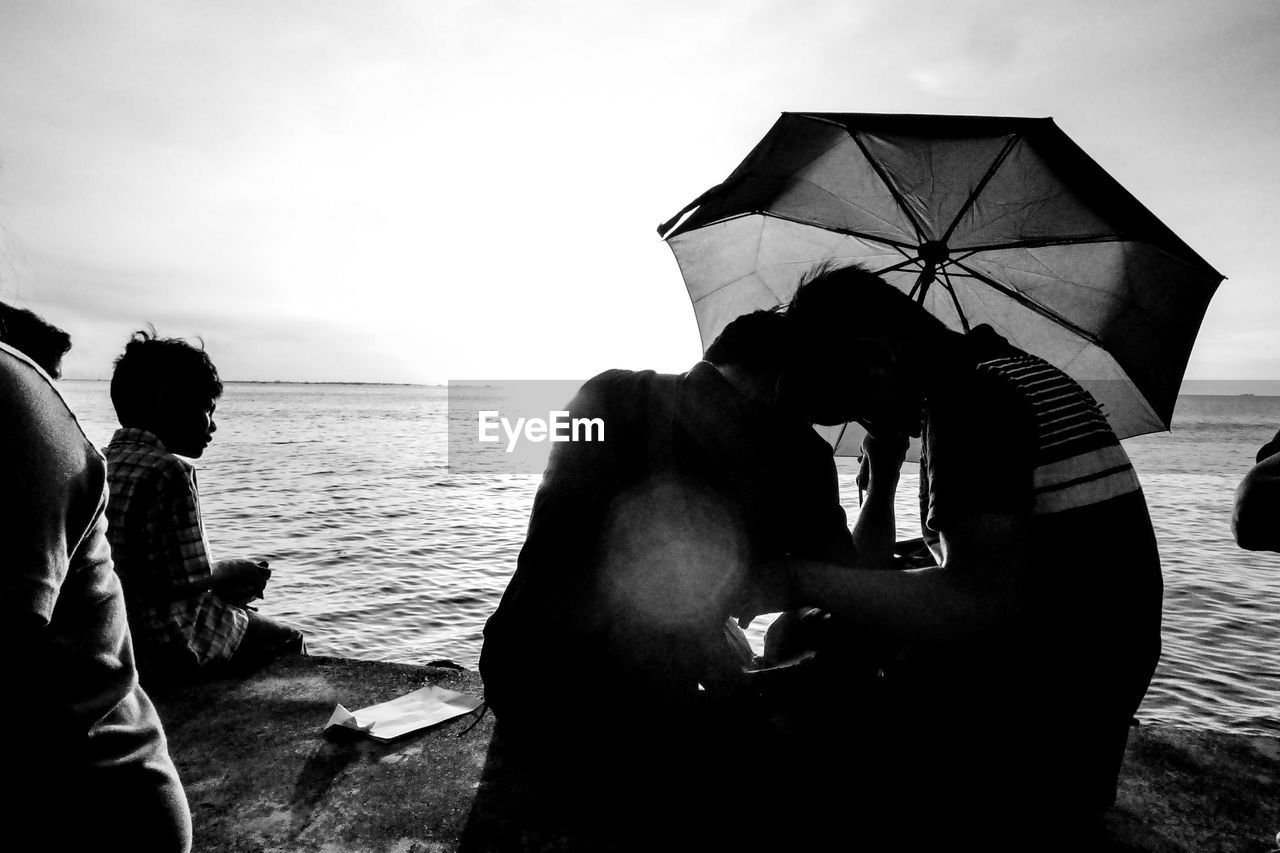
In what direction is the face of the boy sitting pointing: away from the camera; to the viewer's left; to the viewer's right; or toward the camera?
to the viewer's right

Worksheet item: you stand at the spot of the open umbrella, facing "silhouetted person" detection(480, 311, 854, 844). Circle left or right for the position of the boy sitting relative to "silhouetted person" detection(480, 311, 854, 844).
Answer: right

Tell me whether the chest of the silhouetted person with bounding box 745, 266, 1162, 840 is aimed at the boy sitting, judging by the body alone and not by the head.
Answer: yes
